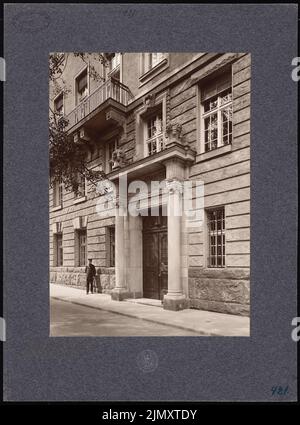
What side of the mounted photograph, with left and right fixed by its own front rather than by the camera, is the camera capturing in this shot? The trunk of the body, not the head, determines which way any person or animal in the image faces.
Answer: front
